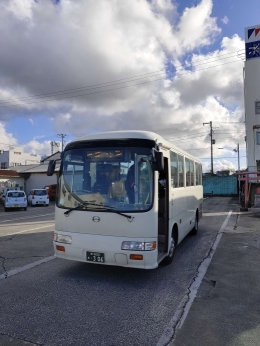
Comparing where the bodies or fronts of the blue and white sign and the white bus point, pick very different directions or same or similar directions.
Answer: same or similar directions

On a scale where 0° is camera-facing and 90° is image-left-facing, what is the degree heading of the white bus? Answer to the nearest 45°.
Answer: approximately 45°

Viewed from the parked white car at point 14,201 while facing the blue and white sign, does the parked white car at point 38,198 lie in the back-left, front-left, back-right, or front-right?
front-left

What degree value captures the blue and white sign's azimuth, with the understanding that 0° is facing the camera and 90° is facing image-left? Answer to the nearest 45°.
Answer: approximately 45°

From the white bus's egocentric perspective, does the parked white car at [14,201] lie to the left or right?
on its right
